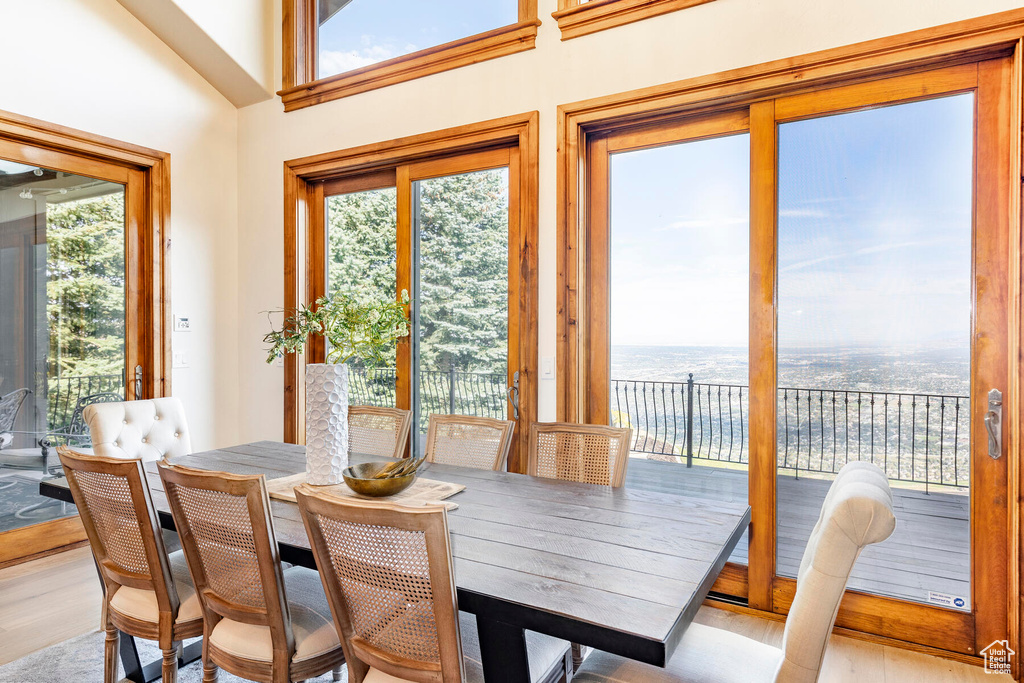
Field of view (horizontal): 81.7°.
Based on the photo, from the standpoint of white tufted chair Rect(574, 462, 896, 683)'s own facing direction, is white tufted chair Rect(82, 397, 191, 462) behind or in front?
in front

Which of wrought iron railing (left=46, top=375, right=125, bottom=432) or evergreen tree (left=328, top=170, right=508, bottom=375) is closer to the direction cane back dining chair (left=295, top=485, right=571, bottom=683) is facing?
the evergreen tree

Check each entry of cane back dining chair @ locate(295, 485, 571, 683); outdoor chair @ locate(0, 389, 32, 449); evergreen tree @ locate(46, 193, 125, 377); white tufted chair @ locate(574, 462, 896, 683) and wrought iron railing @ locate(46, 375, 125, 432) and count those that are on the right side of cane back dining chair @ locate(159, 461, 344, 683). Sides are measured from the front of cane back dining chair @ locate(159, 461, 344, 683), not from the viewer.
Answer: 2

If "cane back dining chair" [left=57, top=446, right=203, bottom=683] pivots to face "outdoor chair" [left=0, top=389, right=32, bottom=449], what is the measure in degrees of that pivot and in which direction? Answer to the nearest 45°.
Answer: approximately 45° to its left

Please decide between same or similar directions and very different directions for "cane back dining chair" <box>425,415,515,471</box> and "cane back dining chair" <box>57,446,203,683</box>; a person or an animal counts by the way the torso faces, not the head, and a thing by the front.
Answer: very different directions

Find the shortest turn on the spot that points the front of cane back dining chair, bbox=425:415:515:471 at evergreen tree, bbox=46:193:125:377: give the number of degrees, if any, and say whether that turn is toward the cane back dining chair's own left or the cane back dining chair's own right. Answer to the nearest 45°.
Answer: approximately 90° to the cane back dining chair's own right

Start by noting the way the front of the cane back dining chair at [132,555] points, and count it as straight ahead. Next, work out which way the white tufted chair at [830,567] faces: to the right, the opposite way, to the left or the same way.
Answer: to the left

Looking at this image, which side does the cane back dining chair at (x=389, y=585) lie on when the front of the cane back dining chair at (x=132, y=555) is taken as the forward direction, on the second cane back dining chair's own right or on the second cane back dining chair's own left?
on the second cane back dining chair's own right

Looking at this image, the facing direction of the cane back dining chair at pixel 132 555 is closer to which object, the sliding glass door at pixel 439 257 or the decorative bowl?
the sliding glass door

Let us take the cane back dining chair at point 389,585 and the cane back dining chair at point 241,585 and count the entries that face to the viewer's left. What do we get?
0

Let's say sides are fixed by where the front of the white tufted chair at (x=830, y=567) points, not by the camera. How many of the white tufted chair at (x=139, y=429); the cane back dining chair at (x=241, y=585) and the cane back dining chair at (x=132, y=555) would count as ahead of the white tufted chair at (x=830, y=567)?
3

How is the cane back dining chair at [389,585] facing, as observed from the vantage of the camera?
facing away from the viewer and to the right of the viewer

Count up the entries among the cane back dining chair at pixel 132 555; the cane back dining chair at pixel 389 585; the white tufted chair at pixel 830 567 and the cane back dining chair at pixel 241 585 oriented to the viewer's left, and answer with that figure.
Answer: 1

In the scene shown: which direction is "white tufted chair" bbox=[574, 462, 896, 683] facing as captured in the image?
to the viewer's left

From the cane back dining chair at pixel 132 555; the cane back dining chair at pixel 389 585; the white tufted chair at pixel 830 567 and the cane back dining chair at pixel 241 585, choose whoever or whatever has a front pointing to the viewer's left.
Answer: the white tufted chair

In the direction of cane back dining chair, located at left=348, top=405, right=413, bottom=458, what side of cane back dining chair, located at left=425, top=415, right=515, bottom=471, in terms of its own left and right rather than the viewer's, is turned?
right

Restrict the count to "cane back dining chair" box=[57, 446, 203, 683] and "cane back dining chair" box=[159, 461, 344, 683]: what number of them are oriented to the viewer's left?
0

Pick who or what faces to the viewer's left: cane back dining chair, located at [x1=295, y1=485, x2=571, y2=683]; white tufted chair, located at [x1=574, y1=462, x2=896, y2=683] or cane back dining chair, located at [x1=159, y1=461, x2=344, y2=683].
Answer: the white tufted chair
